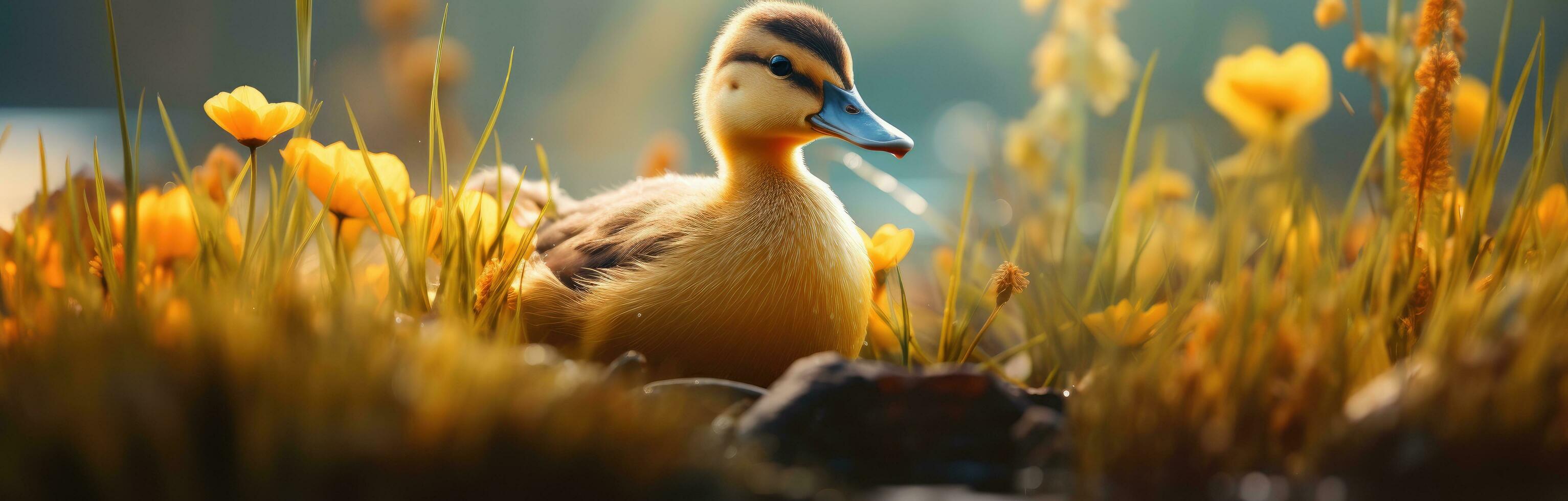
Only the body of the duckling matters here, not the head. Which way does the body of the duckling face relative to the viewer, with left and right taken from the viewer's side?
facing the viewer and to the right of the viewer
